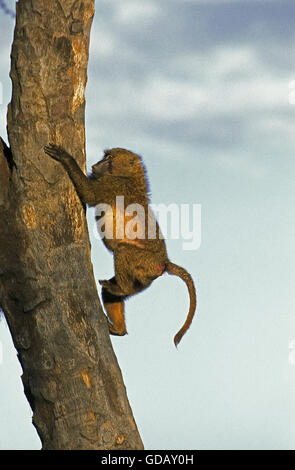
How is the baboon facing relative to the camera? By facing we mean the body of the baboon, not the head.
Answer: to the viewer's left
